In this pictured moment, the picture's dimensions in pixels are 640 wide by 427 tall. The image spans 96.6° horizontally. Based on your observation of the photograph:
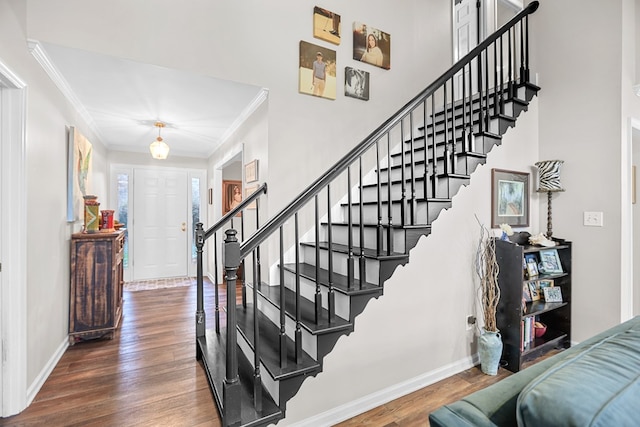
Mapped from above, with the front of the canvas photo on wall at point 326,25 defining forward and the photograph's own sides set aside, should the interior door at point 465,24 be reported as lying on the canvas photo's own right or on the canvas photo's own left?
on the canvas photo's own left

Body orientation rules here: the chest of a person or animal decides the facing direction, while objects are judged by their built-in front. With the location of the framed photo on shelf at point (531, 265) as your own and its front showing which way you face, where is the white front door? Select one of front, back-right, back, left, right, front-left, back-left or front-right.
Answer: right

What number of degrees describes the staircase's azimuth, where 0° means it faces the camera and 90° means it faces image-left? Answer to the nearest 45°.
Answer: approximately 45°

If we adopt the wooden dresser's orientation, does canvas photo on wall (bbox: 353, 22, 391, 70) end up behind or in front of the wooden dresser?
in front

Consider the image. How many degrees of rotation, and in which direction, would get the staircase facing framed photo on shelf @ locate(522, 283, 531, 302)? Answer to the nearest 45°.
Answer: approximately 180°

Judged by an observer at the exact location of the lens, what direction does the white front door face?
facing the viewer

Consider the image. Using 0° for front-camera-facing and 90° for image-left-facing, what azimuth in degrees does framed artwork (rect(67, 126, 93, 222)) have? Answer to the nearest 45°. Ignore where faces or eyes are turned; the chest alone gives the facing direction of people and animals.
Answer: approximately 270°

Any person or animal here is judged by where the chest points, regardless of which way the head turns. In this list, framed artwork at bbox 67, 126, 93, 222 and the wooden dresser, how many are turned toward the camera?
0

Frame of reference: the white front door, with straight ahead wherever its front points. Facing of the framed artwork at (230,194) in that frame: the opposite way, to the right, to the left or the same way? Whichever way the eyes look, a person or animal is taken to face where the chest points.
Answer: the same way

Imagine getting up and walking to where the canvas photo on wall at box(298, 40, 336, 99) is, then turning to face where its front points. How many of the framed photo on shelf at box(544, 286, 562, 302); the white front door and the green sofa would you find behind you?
1

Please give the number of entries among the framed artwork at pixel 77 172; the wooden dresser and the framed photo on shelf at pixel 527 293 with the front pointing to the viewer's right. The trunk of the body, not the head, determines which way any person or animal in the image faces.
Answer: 2
